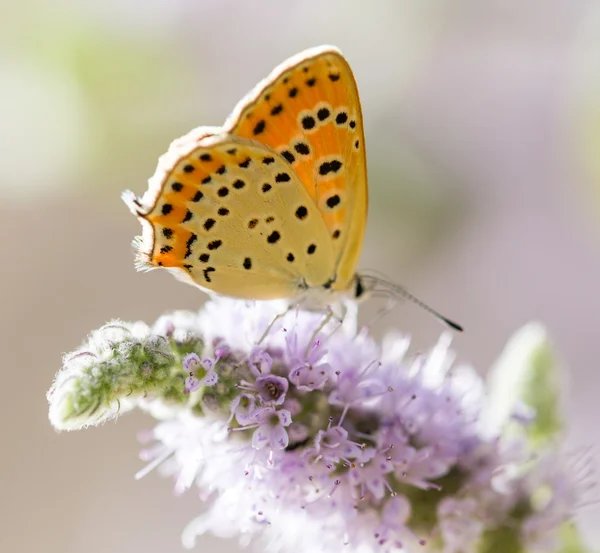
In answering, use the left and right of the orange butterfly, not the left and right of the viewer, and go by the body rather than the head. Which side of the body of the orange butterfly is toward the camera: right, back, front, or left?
right
